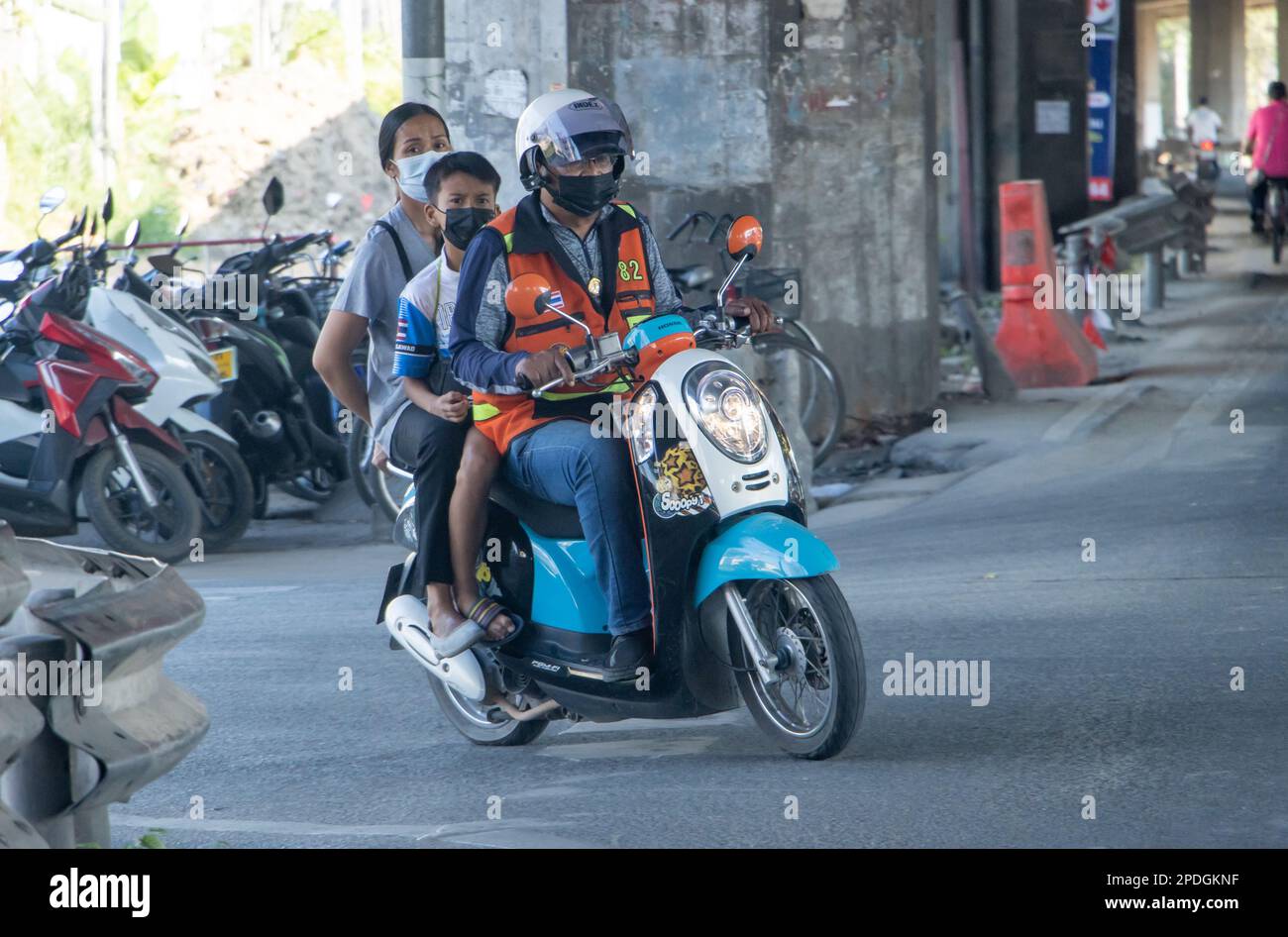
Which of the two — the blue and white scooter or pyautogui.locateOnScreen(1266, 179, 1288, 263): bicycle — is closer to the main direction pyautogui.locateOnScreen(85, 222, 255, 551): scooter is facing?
the blue and white scooter

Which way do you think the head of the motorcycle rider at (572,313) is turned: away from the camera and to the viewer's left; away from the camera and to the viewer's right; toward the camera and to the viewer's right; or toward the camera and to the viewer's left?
toward the camera and to the viewer's right

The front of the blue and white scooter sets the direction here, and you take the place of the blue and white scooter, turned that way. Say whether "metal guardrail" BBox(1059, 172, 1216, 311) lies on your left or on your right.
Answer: on your left

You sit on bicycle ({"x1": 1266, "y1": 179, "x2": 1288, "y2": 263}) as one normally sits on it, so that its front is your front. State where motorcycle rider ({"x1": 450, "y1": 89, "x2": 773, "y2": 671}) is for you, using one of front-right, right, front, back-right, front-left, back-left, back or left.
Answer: back

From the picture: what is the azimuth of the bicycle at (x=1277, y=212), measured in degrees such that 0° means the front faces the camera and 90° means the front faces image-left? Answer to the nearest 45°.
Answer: approximately 180°

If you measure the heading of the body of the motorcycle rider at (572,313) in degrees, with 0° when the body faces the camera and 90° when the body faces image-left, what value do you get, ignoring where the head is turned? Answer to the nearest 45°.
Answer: approximately 315°

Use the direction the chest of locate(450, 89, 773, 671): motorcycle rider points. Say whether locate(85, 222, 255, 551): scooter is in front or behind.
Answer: behind

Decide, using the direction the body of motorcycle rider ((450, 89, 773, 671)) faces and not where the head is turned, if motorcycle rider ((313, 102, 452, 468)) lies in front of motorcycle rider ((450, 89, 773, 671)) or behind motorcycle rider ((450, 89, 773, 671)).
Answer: behind

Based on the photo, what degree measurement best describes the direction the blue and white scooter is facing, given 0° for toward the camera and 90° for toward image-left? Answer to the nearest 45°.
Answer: approximately 315°

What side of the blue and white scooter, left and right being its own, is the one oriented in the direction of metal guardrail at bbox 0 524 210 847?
right
